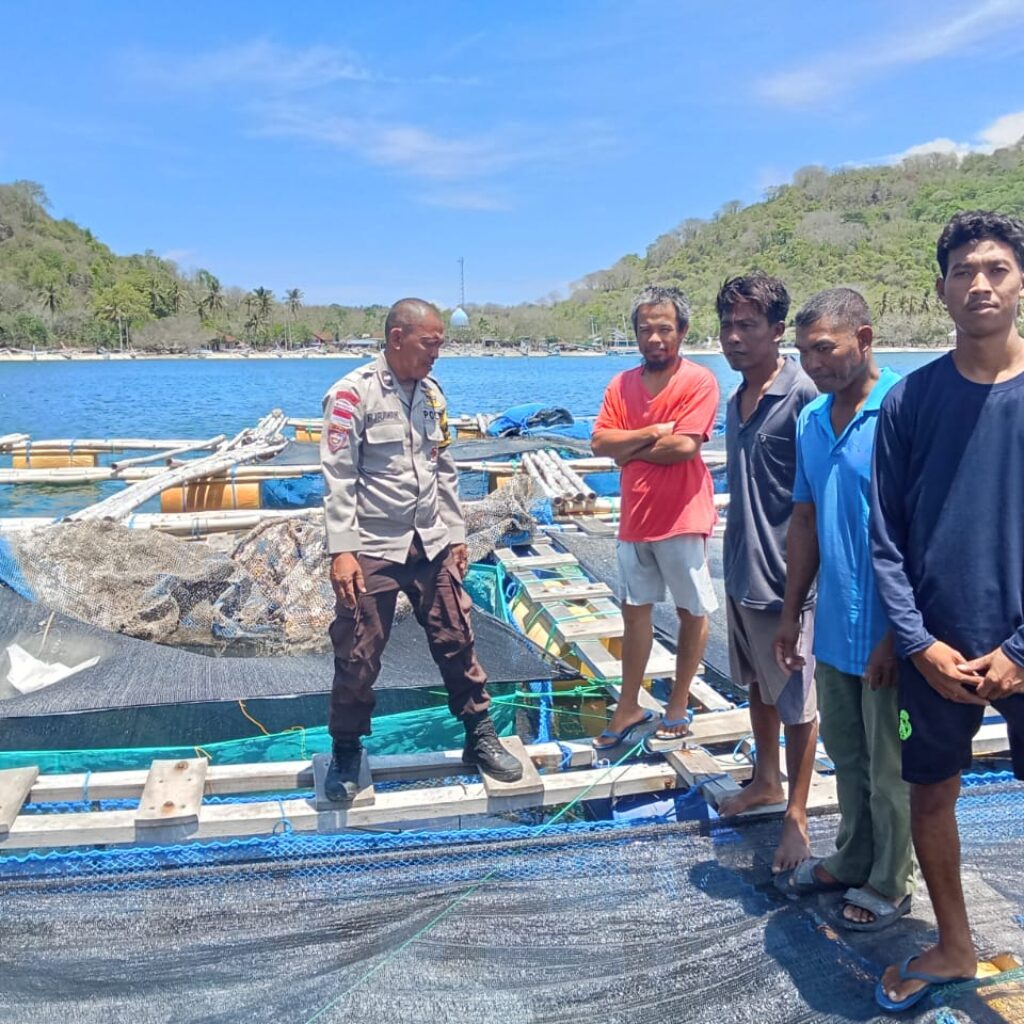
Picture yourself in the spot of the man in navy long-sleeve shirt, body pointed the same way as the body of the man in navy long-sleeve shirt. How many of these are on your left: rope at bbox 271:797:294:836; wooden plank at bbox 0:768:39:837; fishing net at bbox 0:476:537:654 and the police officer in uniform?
0

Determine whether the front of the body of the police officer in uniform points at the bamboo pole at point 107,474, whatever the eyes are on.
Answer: no

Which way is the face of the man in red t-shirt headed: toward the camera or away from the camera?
toward the camera

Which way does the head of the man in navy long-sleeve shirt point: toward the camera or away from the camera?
toward the camera

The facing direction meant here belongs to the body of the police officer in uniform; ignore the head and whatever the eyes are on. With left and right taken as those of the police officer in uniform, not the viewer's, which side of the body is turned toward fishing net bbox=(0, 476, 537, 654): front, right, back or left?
back

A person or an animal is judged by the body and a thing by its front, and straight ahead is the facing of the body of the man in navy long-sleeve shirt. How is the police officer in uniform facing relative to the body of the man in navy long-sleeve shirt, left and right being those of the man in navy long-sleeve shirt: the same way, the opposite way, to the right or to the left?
to the left

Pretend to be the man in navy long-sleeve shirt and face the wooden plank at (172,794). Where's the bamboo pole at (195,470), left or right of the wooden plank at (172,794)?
right

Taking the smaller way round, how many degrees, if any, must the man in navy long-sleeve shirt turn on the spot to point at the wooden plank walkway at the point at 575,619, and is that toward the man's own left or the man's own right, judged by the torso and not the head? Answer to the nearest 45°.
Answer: approximately 135° to the man's own right

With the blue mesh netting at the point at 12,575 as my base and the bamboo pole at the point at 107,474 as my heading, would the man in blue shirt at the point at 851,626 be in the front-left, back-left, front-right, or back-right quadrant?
back-right

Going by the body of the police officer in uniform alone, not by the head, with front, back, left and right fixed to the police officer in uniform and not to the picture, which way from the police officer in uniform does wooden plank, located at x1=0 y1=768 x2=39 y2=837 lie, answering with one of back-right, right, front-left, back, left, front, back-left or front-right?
back-right

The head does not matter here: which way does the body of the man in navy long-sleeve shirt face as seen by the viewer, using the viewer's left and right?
facing the viewer

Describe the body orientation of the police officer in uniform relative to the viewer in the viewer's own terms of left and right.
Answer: facing the viewer and to the right of the viewer

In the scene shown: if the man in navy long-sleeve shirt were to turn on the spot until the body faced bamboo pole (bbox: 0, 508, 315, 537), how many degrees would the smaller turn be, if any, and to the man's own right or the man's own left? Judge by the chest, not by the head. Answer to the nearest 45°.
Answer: approximately 135° to the man's own right

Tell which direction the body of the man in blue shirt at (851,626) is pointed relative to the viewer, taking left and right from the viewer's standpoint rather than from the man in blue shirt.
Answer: facing the viewer and to the left of the viewer

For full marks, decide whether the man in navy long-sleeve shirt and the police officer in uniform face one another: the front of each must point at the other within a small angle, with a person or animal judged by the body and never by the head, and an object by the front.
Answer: no

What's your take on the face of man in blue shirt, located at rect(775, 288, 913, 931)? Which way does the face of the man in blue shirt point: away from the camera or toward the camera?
toward the camera
